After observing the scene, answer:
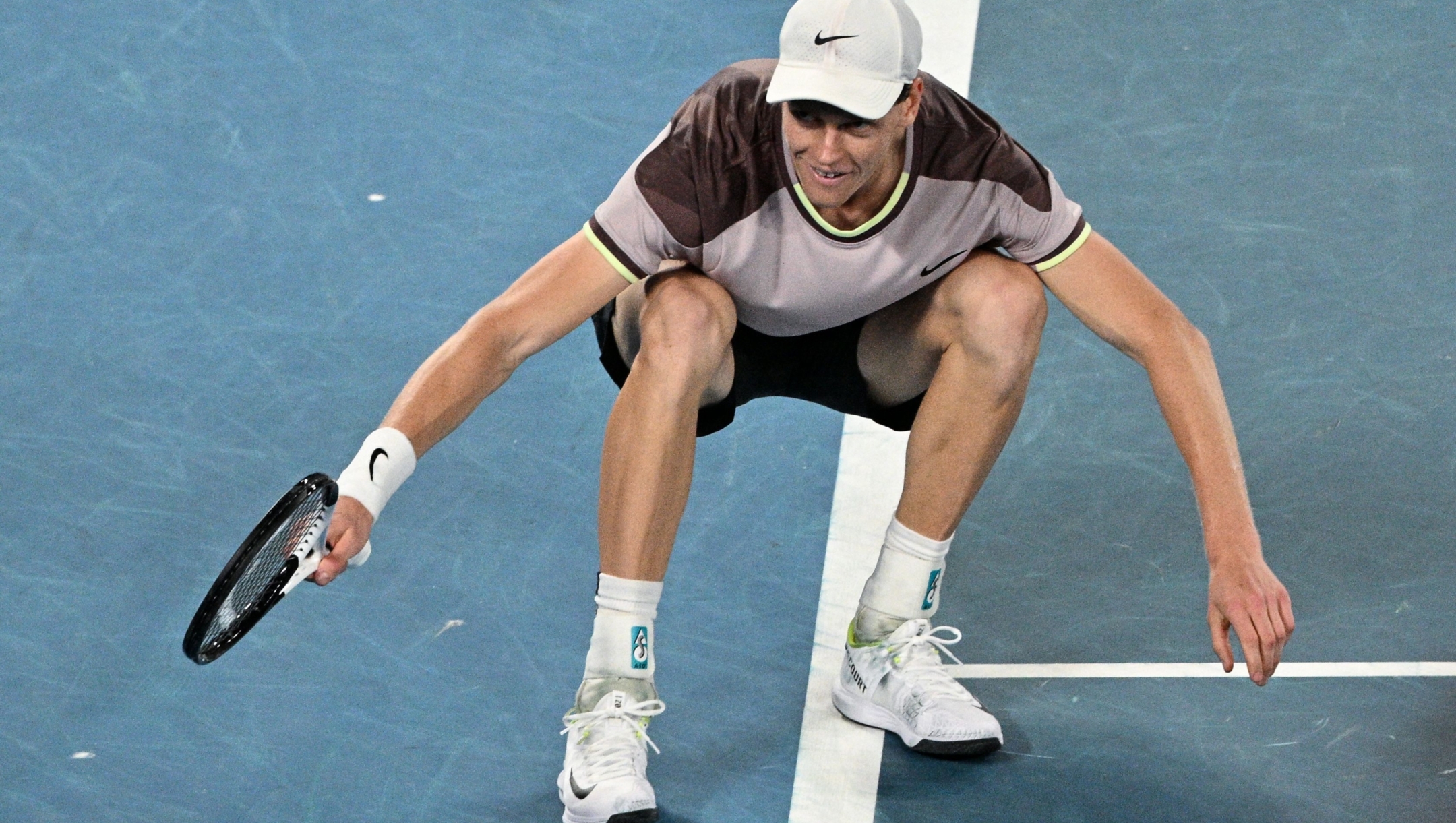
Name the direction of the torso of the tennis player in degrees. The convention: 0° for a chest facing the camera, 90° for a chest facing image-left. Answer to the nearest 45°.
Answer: approximately 0°
